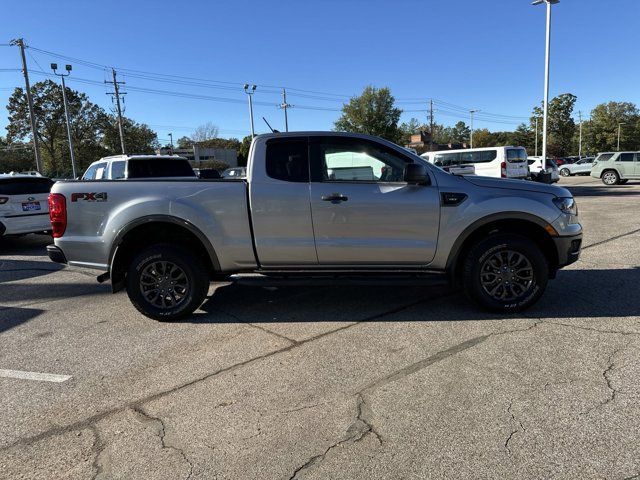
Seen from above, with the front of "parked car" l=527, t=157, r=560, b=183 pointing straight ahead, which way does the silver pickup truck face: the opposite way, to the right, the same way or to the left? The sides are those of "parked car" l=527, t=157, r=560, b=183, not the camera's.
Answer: to the right

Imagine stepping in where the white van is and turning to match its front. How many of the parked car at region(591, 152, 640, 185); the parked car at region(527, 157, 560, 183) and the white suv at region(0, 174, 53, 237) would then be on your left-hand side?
1

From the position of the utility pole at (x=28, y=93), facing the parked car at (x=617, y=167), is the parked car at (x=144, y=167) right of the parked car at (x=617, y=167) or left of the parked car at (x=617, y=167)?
right

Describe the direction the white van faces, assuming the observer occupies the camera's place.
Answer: facing away from the viewer and to the left of the viewer

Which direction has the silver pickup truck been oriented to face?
to the viewer's right

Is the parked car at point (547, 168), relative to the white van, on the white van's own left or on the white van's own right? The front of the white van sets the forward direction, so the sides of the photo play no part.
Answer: on the white van's own right

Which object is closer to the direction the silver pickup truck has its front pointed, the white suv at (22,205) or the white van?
the white van

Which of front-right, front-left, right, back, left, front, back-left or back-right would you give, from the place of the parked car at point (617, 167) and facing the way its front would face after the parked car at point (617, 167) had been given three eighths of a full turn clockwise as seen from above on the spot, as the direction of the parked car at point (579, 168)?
back-right
